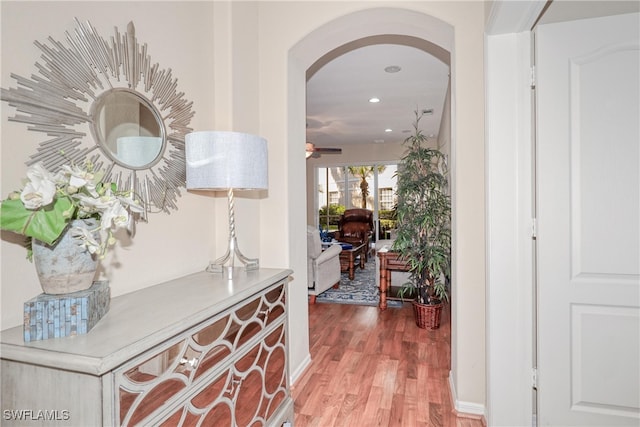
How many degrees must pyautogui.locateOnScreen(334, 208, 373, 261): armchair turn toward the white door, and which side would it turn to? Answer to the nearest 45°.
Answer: approximately 45° to its left

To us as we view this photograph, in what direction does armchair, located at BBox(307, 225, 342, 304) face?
facing away from the viewer and to the right of the viewer

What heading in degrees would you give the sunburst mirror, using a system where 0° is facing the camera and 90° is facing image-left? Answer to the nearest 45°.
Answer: approximately 315°

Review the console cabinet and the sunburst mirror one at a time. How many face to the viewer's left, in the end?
0

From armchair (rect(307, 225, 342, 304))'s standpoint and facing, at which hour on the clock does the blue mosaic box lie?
The blue mosaic box is roughly at 5 o'clock from the armchair.

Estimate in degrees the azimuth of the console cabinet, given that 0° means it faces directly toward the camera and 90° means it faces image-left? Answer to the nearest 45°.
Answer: approximately 315°

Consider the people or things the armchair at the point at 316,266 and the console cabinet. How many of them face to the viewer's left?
0
